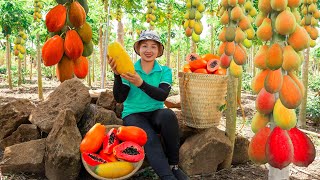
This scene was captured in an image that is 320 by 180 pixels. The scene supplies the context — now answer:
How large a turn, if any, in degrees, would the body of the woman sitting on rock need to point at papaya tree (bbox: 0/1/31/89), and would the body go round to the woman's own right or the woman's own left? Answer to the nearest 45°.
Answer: approximately 135° to the woman's own right

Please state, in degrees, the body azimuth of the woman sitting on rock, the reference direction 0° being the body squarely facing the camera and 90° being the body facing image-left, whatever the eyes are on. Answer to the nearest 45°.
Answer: approximately 0°

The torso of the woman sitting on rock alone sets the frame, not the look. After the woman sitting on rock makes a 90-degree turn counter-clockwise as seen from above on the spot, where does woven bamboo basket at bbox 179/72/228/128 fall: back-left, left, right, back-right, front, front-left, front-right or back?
front-left

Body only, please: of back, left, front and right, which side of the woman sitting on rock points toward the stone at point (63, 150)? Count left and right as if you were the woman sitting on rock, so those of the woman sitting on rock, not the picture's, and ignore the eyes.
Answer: right
